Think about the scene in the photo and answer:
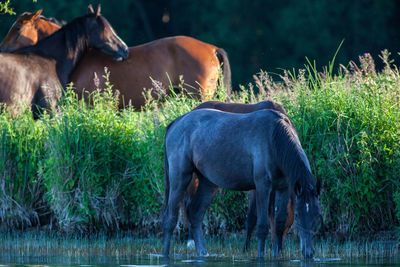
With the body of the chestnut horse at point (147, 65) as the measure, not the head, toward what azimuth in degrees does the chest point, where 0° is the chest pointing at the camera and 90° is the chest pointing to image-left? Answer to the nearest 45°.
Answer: approximately 90°

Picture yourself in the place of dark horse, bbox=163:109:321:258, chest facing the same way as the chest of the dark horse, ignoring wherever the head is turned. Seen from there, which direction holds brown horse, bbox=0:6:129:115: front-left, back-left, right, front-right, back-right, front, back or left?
back-left

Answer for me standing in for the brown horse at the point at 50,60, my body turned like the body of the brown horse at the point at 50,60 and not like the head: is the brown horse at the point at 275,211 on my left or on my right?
on my right

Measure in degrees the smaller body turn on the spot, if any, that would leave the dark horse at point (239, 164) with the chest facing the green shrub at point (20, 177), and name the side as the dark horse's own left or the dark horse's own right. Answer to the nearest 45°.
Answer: approximately 135° to the dark horse's own left

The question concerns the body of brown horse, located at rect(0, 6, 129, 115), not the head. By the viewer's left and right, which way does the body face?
facing to the right of the viewer

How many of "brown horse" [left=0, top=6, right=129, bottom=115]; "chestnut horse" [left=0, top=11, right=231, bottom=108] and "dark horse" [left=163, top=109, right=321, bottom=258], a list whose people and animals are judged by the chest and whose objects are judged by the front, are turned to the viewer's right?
2

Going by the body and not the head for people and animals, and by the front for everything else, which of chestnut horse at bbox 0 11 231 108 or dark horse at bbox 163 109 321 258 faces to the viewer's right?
the dark horse

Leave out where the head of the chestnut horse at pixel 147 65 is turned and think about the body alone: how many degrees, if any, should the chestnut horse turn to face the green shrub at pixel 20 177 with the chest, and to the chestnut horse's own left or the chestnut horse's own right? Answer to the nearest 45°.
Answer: approximately 45° to the chestnut horse's own left

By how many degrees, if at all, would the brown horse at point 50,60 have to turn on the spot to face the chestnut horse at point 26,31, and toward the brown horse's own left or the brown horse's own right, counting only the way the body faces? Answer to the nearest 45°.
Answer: approximately 135° to the brown horse's own left

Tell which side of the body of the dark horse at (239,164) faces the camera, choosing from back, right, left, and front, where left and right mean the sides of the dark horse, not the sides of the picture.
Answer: right

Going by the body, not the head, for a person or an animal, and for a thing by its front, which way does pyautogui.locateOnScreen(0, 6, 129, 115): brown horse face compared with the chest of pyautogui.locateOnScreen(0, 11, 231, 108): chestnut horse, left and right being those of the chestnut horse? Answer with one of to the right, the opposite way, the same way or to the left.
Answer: the opposite way
